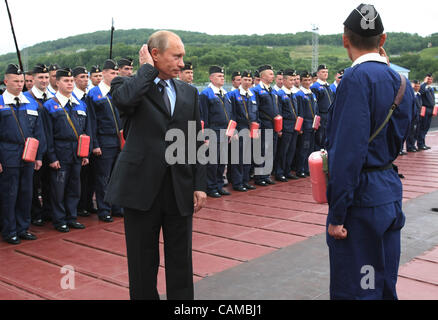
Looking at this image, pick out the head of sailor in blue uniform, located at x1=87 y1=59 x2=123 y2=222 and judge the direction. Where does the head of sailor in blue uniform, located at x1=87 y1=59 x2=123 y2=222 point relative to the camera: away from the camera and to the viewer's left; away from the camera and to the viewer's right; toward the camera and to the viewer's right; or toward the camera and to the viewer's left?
toward the camera and to the viewer's right

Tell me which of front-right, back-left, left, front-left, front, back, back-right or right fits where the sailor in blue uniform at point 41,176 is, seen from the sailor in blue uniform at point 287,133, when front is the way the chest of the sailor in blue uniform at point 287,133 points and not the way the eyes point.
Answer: right

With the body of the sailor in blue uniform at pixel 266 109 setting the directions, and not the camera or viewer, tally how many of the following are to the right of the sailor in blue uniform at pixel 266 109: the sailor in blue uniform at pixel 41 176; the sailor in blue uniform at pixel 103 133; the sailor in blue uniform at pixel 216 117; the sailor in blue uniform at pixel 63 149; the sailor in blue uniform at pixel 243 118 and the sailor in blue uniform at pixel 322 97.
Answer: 5

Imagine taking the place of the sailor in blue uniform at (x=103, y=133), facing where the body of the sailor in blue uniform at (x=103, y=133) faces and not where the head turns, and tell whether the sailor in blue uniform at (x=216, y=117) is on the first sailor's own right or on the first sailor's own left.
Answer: on the first sailor's own left

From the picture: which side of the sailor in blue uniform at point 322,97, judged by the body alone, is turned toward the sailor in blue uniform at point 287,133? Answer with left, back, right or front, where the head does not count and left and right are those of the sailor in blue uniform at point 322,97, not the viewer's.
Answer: right

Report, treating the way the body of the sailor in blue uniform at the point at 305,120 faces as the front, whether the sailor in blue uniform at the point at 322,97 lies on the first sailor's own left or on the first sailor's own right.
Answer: on the first sailor's own left

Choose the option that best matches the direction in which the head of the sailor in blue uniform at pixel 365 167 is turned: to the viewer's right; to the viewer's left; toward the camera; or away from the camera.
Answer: away from the camera

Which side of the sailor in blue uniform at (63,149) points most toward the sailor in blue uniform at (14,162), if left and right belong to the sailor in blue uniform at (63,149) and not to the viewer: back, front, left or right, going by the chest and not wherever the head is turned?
right

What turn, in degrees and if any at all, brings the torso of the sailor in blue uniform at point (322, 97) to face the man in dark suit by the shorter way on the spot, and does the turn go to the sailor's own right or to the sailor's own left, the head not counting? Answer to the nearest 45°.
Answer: approximately 45° to the sailor's own right

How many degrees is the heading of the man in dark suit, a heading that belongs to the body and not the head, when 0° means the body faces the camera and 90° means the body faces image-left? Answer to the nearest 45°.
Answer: approximately 315°

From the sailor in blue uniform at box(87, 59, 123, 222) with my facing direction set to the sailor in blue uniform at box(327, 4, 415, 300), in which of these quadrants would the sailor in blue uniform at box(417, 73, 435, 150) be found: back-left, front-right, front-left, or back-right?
back-left

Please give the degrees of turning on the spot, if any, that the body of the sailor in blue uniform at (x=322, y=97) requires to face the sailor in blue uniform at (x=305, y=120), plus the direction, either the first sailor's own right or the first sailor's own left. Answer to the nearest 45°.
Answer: approximately 90° to the first sailor's own right

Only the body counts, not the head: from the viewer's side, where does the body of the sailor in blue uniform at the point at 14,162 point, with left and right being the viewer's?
facing the viewer and to the right of the viewer
